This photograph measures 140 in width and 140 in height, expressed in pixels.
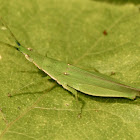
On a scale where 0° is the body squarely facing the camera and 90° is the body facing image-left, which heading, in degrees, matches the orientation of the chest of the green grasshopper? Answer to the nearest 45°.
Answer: approximately 90°
